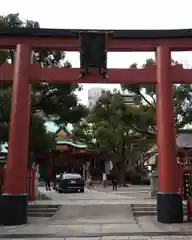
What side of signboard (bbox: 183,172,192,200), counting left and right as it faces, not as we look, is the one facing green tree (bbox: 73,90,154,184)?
back

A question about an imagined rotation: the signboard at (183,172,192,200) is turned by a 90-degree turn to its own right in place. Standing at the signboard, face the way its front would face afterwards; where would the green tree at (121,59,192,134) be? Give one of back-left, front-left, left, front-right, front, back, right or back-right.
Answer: right

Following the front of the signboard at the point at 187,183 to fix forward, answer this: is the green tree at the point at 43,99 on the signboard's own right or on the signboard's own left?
on the signboard's own right

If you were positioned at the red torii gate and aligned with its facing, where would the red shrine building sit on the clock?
The red shrine building is roughly at 6 o'clock from the red torii gate.

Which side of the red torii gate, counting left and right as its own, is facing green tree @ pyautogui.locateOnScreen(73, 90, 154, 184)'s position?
back

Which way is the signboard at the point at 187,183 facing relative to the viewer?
toward the camera

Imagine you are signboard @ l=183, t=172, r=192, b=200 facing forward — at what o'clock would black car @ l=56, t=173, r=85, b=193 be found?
The black car is roughly at 5 o'clock from the signboard.

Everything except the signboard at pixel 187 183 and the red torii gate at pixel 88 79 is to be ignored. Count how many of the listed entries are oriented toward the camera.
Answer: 2

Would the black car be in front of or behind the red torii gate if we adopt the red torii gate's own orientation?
behind

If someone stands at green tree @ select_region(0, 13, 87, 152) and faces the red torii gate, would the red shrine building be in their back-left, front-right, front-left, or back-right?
back-left
